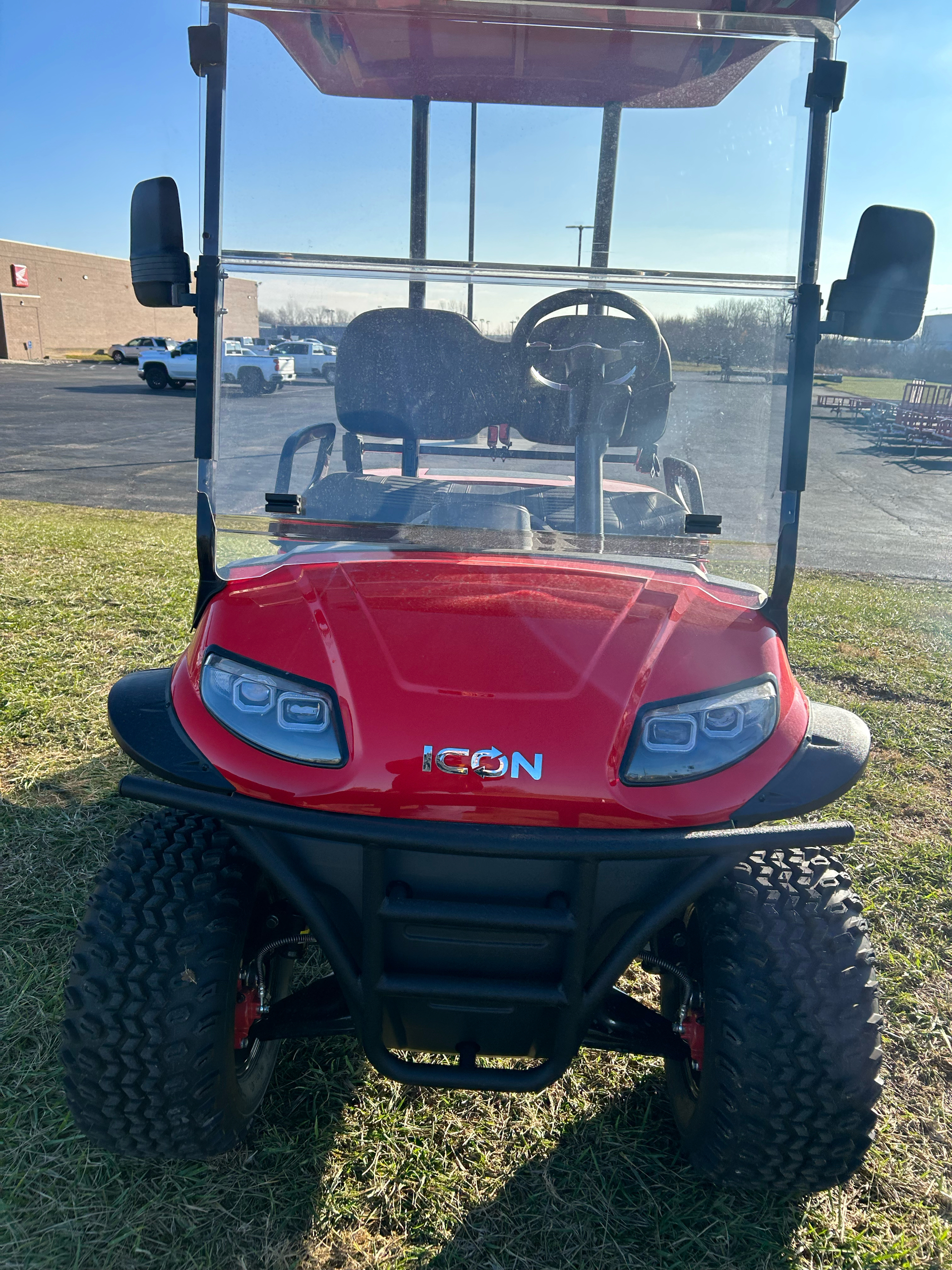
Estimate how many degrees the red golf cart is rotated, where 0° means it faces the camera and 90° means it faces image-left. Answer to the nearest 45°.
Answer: approximately 0°

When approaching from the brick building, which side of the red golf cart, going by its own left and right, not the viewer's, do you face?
back
